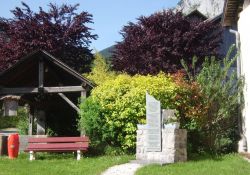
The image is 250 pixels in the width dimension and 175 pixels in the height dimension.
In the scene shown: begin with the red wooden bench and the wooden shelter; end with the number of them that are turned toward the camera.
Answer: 2

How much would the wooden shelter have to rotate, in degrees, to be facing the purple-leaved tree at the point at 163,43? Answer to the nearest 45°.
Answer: approximately 135° to its left

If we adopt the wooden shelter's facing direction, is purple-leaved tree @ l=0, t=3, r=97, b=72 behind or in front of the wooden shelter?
behind

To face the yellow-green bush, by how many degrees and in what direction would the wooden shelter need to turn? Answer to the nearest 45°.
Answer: approximately 45° to its left

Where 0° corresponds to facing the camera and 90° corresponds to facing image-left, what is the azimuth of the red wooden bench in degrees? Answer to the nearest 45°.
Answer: approximately 0°

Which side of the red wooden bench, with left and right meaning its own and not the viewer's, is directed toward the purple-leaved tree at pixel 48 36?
back

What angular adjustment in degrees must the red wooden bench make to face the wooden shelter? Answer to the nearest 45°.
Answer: approximately 180°

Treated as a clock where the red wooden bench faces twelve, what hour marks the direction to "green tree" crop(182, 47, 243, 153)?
The green tree is roughly at 9 o'clock from the red wooden bench.
